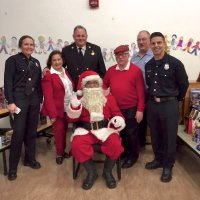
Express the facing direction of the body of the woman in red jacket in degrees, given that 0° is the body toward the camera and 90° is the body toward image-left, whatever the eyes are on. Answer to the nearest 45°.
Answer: approximately 315°

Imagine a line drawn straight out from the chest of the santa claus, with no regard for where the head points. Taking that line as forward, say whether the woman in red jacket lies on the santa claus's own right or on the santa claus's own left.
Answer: on the santa claus's own right

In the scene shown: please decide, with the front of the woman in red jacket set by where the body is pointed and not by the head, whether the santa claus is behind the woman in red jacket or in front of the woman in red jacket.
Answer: in front
